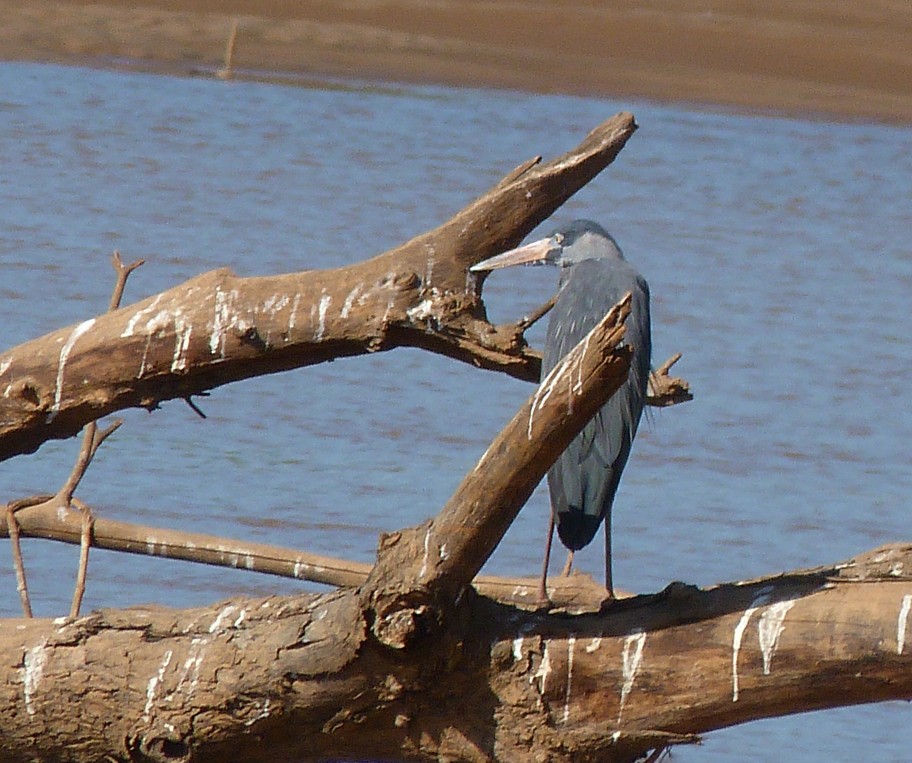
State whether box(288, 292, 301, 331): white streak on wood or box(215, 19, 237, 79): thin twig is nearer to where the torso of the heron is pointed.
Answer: the thin twig

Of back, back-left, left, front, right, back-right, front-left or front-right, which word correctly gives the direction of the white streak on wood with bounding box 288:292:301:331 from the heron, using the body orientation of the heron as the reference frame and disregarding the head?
back-left

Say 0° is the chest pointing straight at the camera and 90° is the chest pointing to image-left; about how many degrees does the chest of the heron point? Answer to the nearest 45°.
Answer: approximately 180°

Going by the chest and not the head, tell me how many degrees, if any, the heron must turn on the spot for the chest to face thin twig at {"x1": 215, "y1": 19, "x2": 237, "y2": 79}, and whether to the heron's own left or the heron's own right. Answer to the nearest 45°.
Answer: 0° — it already faces it
